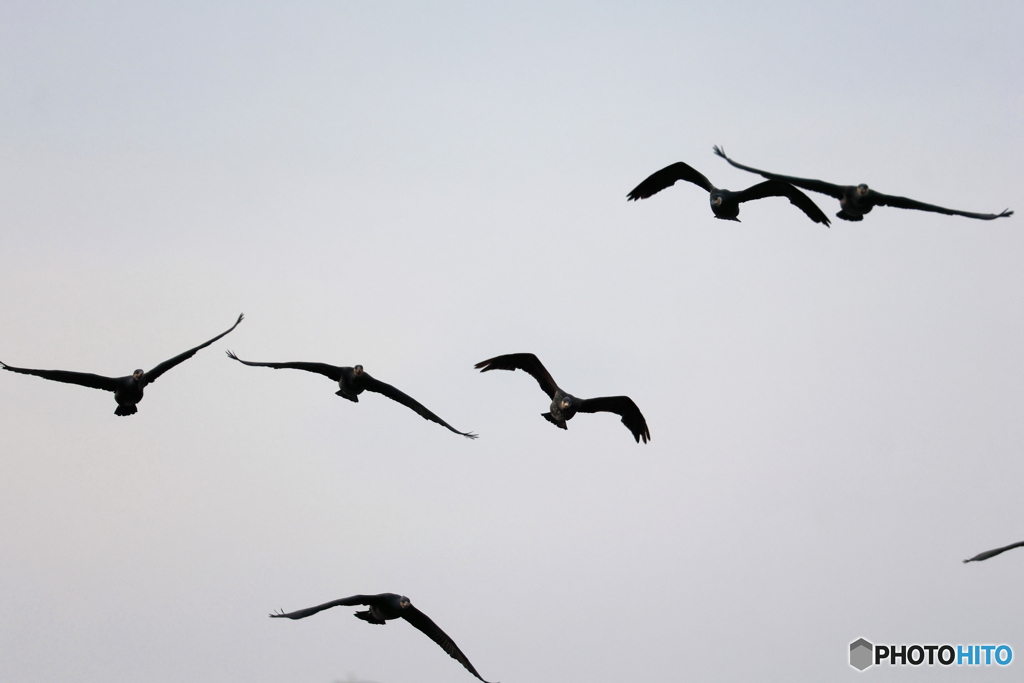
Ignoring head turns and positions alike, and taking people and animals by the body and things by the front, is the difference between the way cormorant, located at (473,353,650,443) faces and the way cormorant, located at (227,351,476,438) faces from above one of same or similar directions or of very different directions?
same or similar directions

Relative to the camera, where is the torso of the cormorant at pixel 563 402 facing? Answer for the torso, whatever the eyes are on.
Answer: toward the camera

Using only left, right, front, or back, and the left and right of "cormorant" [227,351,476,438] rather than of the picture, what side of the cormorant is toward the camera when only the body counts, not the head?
front

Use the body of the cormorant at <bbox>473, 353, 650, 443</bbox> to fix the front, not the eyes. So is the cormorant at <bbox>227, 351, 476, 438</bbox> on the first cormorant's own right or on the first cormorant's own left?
on the first cormorant's own right

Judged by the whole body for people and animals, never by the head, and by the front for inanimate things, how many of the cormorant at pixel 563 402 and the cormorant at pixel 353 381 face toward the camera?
2

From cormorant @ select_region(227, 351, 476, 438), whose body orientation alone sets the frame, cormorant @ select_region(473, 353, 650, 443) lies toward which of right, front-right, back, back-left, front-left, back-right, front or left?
left
